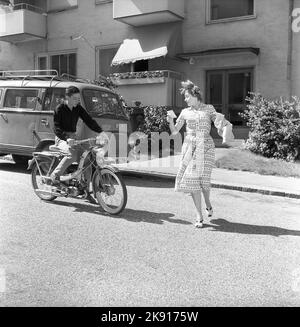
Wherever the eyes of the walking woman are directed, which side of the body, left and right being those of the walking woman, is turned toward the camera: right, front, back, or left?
front

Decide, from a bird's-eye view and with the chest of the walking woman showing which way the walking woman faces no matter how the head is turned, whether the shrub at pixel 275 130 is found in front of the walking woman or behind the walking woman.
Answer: behind

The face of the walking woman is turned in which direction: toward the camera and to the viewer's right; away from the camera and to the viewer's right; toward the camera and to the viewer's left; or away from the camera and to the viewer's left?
toward the camera and to the viewer's left

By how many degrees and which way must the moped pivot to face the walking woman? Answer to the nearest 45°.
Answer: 0° — it already faces them

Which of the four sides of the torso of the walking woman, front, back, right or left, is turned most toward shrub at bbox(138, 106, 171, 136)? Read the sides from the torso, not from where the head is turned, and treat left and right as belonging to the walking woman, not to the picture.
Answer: back

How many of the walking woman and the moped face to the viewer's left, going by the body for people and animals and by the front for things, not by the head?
0

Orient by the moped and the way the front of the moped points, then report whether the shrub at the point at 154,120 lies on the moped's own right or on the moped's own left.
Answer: on the moped's own left

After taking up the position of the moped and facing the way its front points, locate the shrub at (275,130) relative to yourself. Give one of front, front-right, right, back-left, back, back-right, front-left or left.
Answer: left

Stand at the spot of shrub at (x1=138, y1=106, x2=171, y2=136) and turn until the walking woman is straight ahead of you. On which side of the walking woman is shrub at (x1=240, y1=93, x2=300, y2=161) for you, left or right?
left

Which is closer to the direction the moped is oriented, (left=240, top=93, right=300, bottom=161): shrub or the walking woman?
the walking woman
